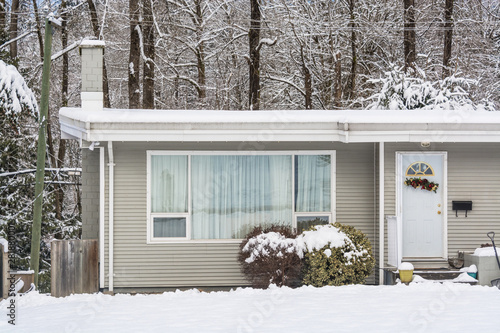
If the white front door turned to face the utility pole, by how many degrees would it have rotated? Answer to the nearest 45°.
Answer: approximately 90° to its right

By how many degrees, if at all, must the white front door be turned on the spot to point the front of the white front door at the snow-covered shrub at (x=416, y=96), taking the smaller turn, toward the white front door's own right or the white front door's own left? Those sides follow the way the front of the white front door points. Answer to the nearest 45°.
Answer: approximately 180°

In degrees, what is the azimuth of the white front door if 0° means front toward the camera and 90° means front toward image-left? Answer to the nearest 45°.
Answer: approximately 0°

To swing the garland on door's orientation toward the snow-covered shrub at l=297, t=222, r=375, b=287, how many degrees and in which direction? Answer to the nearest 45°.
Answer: approximately 45° to its right

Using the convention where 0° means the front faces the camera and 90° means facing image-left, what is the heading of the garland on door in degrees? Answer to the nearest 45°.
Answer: approximately 0°

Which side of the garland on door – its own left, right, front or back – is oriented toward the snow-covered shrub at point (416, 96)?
back

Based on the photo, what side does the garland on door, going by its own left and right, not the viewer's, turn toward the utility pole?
right
